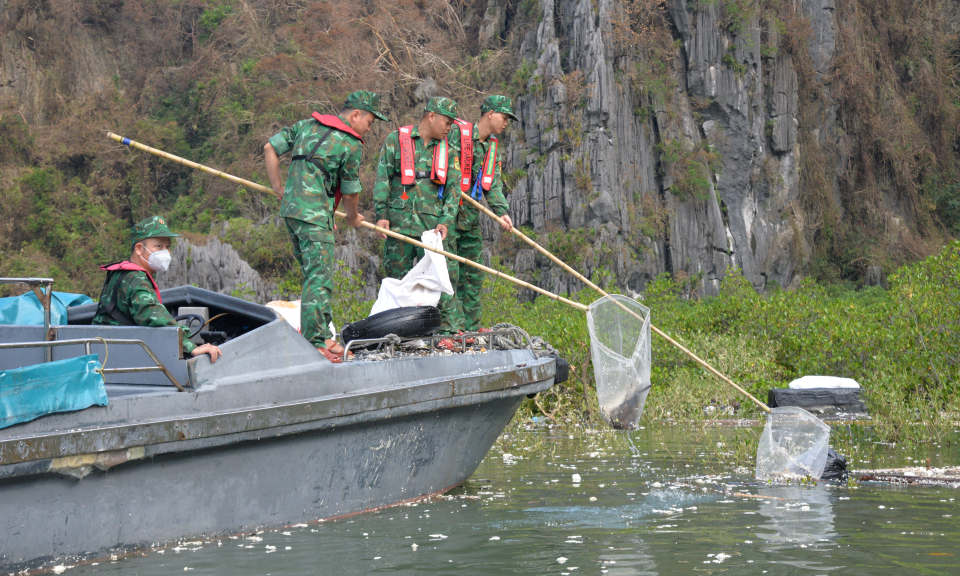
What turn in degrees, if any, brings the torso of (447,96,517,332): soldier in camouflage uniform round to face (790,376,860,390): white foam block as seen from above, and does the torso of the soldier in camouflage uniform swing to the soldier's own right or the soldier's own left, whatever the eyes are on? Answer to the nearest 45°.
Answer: approximately 90° to the soldier's own left

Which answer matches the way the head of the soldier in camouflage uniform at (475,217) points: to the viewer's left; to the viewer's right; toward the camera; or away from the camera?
to the viewer's right

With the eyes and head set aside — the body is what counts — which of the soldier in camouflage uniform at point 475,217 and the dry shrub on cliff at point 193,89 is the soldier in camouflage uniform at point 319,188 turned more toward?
the soldier in camouflage uniform

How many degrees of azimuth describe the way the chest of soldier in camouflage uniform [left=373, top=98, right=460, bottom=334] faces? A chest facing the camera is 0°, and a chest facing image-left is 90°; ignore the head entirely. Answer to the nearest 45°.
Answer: approximately 315°

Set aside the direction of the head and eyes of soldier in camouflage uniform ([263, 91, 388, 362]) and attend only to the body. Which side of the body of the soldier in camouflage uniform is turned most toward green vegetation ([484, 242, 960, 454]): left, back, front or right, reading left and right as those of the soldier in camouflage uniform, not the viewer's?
front

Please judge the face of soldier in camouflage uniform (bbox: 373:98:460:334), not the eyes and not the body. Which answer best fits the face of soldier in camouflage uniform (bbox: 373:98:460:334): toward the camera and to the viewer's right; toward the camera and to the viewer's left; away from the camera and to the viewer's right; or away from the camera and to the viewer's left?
toward the camera and to the viewer's right

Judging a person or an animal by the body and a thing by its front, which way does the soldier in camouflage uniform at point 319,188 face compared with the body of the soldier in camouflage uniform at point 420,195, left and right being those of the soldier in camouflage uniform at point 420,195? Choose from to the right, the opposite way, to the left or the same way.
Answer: to the left

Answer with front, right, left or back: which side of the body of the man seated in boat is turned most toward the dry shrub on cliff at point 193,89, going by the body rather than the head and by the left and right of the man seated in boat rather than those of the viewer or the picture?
left

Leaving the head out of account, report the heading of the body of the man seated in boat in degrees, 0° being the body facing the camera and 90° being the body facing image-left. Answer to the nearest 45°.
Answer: approximately 270°

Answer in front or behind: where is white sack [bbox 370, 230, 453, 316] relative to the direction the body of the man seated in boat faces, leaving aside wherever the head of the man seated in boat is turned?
in front

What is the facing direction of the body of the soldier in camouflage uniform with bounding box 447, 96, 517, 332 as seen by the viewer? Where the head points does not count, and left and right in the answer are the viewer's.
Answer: facing the viewer and to the right of the viewer

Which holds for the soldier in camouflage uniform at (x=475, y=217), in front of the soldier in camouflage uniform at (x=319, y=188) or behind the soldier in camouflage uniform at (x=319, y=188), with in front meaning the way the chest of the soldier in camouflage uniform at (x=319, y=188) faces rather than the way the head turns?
in front

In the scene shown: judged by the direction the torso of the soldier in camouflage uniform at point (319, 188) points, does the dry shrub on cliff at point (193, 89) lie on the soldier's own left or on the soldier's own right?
on the soldier's own left

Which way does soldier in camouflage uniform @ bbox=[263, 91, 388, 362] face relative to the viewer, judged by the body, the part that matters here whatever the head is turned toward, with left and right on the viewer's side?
facing away from the viewer and to the right of the viewer

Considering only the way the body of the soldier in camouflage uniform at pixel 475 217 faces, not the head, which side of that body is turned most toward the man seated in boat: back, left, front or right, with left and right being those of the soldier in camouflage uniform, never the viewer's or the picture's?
right

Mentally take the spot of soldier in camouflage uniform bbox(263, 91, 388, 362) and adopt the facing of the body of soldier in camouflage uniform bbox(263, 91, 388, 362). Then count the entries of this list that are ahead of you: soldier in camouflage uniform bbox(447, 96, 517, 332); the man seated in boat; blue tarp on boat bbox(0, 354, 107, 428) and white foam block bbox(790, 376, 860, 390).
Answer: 2
